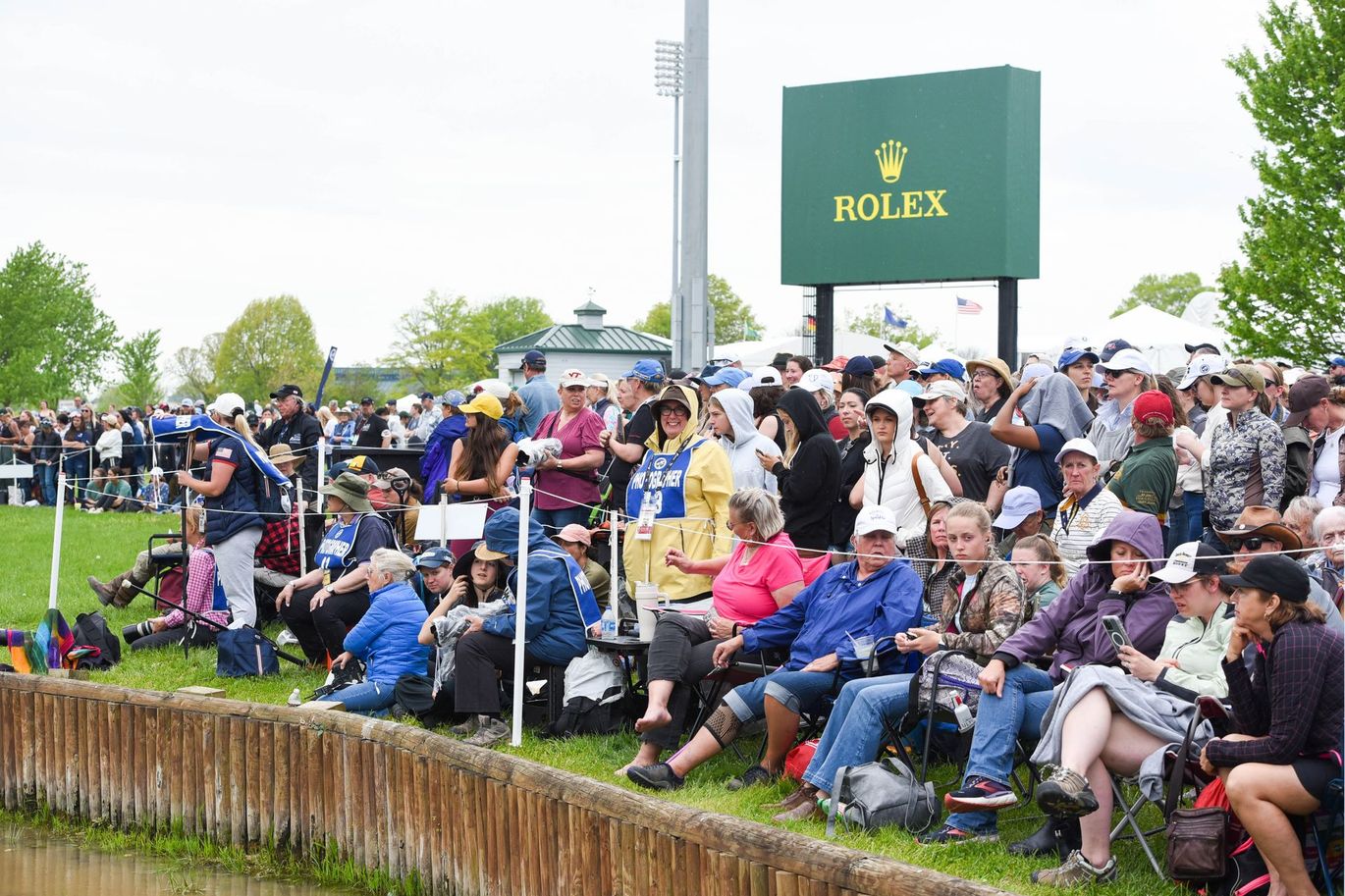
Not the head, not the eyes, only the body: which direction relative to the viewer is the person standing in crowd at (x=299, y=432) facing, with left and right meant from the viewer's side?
facing the viewer and to the left of the viewer

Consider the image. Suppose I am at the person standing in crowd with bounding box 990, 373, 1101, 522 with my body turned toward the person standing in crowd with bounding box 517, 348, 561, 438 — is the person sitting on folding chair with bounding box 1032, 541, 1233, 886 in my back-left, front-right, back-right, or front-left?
back-left

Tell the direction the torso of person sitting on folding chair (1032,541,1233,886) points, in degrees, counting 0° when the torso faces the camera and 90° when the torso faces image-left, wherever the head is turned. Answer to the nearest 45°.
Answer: approximately 90°

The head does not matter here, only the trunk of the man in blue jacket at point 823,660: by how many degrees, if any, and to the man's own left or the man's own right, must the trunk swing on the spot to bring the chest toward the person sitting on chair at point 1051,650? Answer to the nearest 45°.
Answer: approximately 90° to the man's own left

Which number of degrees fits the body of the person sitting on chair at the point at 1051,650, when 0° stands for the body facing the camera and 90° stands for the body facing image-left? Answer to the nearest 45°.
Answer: approximately 45°

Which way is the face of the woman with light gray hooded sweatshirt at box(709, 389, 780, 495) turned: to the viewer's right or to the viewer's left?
to the viewer's left

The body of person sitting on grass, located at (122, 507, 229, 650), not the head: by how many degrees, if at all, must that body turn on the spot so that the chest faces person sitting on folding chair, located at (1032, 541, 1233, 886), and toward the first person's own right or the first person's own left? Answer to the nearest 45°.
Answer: approximately 135° to the first person's own left

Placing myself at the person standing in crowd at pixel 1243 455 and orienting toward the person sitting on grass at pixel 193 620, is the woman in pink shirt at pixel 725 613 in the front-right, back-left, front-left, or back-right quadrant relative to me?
front-left

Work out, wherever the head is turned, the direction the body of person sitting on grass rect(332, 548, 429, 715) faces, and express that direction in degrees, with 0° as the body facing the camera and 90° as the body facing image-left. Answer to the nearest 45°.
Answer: approximately 90°

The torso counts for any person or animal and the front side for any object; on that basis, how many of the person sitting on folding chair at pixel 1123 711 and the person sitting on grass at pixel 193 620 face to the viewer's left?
2

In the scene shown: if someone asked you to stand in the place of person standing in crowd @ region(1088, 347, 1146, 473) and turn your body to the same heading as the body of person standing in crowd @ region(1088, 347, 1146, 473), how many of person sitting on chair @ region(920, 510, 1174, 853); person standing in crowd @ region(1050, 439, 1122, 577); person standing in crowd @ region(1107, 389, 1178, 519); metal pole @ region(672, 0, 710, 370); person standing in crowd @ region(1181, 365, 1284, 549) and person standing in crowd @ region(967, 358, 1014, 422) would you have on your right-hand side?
2

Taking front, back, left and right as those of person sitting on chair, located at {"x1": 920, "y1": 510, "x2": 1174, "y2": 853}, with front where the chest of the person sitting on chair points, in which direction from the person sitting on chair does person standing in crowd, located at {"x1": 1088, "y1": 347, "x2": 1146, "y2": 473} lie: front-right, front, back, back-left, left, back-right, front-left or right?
back-right

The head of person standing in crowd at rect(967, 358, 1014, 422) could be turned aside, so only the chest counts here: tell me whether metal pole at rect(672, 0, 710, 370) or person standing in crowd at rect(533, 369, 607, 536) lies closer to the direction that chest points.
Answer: the person standing in crowd

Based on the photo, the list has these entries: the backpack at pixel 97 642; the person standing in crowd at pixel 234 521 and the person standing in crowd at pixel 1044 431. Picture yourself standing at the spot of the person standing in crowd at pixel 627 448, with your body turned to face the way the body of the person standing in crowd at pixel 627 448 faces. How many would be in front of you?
2

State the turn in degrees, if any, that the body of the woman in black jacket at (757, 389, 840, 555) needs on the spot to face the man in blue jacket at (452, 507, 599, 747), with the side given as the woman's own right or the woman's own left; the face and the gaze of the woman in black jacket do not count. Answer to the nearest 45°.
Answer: approximately 45° to the woman's own left
